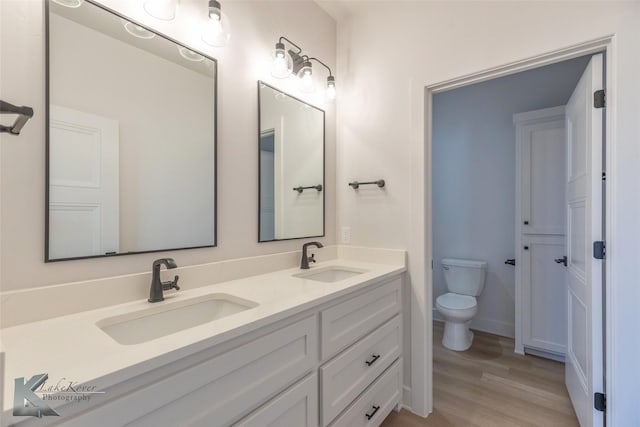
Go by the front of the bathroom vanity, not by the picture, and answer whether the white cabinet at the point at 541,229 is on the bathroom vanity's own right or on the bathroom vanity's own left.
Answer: on the bathroom vanity's own left

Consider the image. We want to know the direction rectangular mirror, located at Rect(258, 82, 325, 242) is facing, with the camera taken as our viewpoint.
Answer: facing the viewer and to the right of the viewer

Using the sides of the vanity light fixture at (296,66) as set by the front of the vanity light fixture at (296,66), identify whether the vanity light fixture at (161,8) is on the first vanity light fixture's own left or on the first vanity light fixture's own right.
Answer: on the first vanity light fixture's own right

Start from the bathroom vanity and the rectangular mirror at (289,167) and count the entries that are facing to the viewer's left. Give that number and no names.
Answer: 0

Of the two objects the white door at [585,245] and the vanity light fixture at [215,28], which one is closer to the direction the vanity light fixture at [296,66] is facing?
the white door

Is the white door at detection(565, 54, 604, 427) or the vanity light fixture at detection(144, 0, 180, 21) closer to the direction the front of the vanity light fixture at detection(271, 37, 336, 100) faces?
the white door

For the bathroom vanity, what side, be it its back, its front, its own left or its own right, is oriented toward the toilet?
left

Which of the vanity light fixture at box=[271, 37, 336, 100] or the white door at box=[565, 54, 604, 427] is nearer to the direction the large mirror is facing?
the white door

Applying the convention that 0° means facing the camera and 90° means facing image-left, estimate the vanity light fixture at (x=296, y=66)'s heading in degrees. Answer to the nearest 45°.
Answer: approximately 315°

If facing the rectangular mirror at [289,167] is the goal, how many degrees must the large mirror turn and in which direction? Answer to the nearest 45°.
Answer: approximately 45° to its left

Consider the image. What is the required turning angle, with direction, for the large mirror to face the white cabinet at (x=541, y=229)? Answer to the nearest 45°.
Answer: approximately 45° to its left
